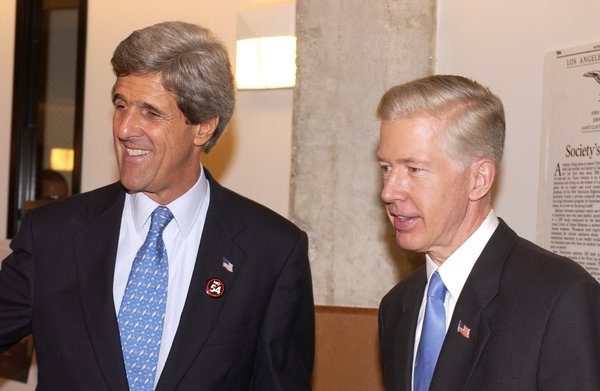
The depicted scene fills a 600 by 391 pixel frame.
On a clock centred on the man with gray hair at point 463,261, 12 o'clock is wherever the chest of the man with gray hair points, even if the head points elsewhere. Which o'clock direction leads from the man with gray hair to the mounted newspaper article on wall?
The mounted newspaper article on wall is roughly at 5 o'clock from the man with gray hair.

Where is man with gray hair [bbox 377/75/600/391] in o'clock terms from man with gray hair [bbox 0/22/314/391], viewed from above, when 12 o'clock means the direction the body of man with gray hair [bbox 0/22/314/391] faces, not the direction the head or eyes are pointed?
man with gray hair [bbox 377/75/600/391] is roughly at 10 o'clock from man with gray hair [bbox 0/22/314/391].

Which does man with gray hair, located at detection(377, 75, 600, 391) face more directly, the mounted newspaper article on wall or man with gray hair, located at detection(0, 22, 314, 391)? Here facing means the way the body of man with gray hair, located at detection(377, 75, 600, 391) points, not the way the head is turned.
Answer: the man with gray hair

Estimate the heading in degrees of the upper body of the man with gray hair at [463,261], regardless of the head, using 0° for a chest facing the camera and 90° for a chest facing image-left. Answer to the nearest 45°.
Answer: approximately 45°

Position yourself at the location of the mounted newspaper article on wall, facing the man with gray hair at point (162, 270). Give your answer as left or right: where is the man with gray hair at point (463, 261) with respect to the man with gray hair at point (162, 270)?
left

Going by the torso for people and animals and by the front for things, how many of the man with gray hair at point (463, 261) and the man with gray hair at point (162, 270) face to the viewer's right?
0

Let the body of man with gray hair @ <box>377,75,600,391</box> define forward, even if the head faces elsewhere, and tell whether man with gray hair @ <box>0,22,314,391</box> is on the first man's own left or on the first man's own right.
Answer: on the first man's own right

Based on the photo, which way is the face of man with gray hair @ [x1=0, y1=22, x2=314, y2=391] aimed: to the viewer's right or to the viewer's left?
to the viewer's left

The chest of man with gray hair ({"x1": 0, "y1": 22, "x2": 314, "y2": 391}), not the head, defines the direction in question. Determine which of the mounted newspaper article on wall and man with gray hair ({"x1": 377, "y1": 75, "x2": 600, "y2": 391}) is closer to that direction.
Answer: the man with gray hair

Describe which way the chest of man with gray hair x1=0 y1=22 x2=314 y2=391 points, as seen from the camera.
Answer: toward the camera
